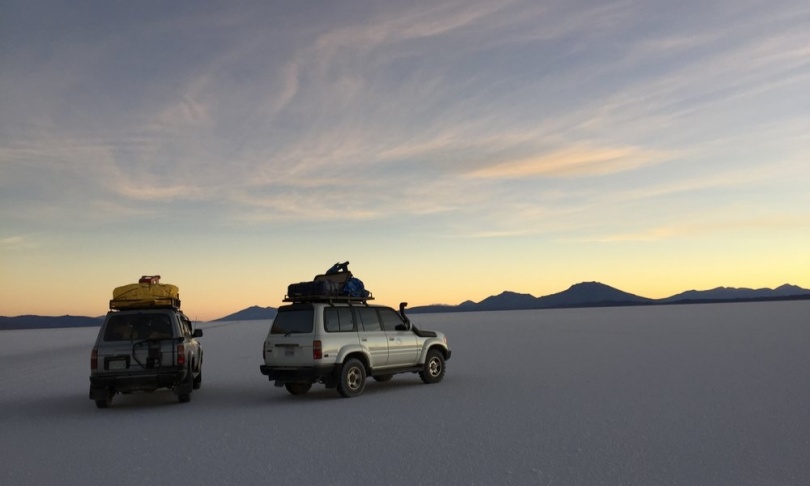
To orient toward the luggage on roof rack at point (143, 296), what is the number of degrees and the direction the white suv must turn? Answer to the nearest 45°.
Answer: approximately 135° to its left

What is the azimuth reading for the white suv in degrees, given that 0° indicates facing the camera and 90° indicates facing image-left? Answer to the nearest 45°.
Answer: approximately 225°

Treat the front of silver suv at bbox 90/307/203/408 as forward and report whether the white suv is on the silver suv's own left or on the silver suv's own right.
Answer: on the silver suv's own right

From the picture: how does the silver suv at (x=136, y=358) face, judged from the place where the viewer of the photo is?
facing away from the viewer

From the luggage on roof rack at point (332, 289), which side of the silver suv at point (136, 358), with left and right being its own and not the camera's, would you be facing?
right

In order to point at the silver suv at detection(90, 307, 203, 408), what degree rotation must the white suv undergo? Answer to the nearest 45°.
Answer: approximately 135° to its left
